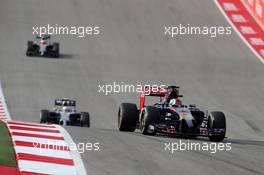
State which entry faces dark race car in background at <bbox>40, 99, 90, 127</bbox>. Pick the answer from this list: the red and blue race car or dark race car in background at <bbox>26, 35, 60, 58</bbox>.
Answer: dark race car in background at <bbox>26, 35, 60, 58</bbox>

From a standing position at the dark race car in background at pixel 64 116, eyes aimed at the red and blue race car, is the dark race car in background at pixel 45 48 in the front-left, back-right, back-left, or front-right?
back-left

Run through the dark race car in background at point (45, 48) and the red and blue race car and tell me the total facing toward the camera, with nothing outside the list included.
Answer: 2

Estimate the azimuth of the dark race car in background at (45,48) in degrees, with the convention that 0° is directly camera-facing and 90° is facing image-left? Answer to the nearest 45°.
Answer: approximately 0°

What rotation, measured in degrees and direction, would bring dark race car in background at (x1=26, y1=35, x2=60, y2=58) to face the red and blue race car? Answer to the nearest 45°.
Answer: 0° — it already faces it

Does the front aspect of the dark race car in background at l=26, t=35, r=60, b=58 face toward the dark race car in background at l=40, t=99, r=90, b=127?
yes
